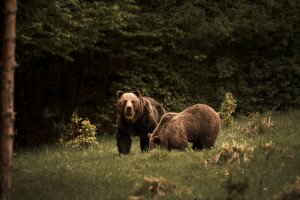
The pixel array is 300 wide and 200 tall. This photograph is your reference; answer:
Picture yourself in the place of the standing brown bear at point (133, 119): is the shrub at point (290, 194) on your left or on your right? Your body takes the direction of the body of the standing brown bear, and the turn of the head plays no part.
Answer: on your left

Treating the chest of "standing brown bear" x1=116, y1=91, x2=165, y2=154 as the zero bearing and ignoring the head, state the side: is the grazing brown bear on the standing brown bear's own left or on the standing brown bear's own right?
on the standing brown bear's own left

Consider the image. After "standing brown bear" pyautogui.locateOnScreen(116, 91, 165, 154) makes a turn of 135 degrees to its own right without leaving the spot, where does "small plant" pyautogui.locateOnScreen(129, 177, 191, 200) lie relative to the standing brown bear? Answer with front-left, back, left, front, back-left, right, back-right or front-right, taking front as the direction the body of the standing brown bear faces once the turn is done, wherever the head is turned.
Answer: back

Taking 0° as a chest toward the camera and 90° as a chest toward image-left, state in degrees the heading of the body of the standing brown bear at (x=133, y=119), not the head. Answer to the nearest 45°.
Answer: approximately 45°

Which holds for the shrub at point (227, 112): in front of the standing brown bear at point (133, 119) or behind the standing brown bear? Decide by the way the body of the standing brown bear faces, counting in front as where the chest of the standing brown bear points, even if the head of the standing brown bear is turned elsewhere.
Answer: behind

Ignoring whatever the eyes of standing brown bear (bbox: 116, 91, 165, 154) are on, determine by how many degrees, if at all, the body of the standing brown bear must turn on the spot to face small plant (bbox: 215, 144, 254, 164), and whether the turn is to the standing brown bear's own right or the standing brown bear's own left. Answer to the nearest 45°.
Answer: approximately 90° to the standing brown bear's own left
